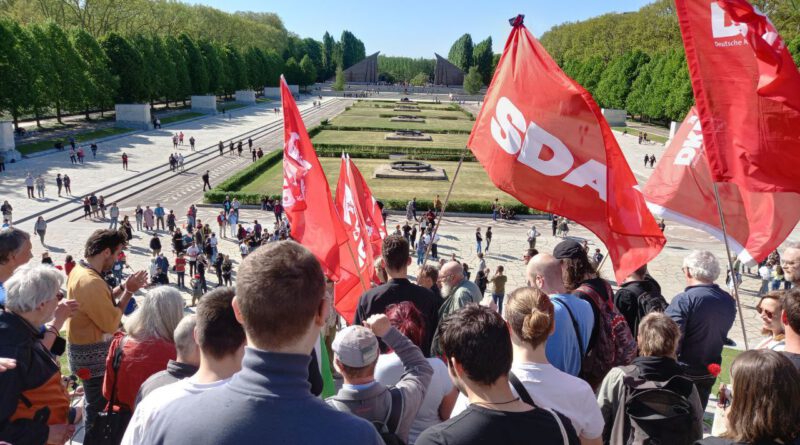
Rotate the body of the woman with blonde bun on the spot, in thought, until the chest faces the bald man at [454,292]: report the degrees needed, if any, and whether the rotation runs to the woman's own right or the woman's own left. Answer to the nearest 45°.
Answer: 0° — they already face them

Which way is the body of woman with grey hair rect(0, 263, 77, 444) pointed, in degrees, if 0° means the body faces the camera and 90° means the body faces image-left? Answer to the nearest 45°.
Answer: approximately 270°

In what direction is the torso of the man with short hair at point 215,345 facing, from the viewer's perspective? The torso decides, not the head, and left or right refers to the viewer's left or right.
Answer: facing away from the viewer

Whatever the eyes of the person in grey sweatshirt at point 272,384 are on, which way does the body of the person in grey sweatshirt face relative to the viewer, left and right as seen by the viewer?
facing away from the viewer

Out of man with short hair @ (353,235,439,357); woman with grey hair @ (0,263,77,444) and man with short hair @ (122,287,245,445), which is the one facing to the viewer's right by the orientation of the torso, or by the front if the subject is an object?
the woman with grey hair

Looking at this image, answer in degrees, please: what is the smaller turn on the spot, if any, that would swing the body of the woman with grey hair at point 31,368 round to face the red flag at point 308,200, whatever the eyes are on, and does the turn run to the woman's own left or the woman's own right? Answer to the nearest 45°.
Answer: approximately 45° to the woman's own left

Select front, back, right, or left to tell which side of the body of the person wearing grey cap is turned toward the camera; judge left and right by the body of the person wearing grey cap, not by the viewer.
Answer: back

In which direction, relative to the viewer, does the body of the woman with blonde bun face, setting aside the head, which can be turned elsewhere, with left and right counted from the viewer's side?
facing away from the viewer

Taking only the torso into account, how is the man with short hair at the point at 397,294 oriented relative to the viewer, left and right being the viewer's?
facing away from the viewer

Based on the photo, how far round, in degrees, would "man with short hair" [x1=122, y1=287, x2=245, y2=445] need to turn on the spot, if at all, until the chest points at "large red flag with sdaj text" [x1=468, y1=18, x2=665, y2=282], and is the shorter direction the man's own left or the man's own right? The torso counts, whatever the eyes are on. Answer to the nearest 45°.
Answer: approximately 45° to the man's own right

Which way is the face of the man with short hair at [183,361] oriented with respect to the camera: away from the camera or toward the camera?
away from the camera

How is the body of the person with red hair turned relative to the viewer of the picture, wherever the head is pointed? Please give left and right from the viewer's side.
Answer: facing away from the viewer

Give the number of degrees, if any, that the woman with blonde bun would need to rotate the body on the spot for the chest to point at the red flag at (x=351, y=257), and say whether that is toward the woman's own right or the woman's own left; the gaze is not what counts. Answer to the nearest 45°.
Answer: approximately 45° to the woman's own left

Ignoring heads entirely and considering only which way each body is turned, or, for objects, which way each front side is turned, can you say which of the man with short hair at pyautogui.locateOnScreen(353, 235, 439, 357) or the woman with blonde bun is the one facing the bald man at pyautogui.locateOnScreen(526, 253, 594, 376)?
the woman with blonde bun

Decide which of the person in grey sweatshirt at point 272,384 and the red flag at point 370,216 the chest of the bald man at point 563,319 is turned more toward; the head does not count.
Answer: the red flag
